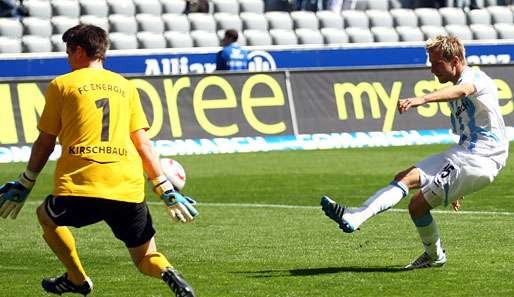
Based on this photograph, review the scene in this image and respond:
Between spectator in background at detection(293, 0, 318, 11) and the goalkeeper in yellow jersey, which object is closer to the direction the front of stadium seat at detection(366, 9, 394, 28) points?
the goalkeeper in yellow jersey

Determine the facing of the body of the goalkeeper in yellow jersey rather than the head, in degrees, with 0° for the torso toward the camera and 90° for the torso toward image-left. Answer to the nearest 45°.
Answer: approximately 180°

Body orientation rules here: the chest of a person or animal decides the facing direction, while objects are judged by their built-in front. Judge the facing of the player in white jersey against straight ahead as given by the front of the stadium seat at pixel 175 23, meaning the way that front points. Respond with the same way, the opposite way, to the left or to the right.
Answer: to the right

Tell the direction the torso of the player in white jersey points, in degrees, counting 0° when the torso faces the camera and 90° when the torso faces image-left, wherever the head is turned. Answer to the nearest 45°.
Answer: approximately 90°

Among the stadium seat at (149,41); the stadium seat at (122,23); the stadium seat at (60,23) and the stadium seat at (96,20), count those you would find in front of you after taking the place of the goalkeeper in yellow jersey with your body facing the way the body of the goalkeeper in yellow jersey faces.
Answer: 4

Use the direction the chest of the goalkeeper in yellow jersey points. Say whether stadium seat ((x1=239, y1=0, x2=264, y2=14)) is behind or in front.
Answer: in front

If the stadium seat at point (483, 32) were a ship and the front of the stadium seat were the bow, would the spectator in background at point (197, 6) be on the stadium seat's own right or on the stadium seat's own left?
on the stadium seat's own right

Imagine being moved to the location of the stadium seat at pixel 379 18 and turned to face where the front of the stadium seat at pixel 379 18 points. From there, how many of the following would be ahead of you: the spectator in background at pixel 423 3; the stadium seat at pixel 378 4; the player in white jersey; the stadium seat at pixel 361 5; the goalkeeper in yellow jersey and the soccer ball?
3

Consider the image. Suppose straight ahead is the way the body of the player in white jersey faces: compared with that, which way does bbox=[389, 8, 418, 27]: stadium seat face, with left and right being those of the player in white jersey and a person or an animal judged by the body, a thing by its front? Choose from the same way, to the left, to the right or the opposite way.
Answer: to the left

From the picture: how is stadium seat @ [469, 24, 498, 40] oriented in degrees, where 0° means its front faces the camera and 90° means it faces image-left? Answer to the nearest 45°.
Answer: approximately 0°

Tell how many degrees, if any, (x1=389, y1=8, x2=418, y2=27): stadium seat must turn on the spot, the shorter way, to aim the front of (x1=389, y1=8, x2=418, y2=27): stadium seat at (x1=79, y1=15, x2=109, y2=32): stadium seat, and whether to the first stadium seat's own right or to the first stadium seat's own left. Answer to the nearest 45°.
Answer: approximately 45° to the first stadium seat's own right

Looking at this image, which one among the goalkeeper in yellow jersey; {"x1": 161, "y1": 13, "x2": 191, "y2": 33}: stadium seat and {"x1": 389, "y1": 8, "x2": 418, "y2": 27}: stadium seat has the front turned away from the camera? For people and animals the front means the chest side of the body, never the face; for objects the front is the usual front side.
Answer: the goalkeeper in yellow jersey
